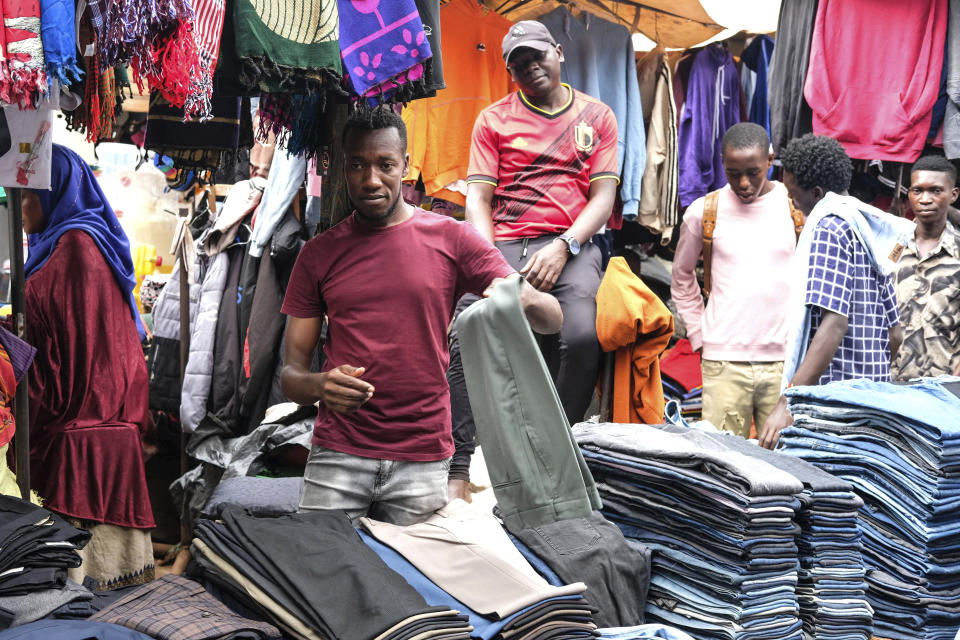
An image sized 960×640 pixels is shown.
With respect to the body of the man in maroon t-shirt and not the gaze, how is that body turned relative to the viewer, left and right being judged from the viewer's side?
facing the viewer

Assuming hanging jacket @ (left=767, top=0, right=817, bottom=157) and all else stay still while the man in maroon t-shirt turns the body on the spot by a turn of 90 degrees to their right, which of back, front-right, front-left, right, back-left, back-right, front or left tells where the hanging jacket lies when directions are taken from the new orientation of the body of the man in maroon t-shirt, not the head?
back-right

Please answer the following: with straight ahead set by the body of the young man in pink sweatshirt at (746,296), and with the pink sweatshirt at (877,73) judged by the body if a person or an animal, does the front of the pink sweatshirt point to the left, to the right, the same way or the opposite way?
the same way

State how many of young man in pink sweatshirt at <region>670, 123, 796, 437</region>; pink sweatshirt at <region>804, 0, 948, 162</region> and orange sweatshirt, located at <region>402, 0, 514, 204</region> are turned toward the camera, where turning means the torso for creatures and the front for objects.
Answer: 3

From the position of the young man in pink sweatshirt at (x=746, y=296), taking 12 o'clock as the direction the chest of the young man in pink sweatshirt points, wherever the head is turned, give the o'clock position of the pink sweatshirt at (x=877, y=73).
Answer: The pink sweatshirt is roughly at 7 o'clock from the young man in pink sweatshirt.

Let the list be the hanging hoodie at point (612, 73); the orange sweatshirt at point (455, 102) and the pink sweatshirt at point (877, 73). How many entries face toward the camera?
3

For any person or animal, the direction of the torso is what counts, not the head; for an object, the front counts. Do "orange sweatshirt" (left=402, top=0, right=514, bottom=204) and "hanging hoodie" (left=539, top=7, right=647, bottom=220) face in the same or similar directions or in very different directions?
same or similar directions

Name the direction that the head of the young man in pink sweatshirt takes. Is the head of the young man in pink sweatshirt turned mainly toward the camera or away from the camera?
toward the camera

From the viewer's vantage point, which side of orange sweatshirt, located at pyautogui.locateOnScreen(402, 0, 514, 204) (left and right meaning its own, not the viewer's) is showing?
front

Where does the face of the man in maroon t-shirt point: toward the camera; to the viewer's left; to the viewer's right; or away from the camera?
toward the camera

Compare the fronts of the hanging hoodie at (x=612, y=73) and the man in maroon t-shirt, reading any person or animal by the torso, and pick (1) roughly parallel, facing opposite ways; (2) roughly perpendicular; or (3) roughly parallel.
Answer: roughly parallel

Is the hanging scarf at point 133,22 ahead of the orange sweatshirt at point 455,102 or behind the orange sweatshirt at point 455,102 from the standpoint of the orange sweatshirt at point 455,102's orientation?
ahead

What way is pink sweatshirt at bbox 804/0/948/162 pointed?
toward the camera
